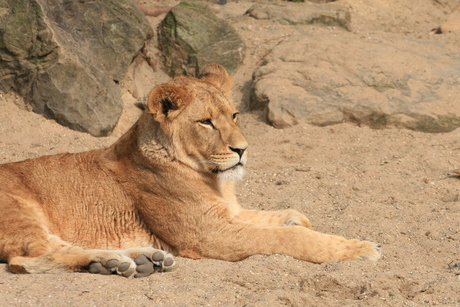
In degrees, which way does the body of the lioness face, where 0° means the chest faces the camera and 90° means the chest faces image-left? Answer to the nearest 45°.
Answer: approximately 270°

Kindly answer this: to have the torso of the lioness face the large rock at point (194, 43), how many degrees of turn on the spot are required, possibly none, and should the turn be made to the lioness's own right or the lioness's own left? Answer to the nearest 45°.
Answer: approximately 90° to the lioness's own left

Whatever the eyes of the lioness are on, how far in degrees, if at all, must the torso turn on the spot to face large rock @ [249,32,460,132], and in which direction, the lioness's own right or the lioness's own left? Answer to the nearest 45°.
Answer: approximately 45° to the lioness's own left

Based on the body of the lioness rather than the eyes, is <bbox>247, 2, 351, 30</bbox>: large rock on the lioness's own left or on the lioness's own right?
on the lioness's own left

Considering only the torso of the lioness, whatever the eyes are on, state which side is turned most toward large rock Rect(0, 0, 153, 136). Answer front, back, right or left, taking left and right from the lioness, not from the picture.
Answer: left

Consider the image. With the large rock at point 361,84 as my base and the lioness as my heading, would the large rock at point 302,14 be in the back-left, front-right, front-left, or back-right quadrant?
back-right
